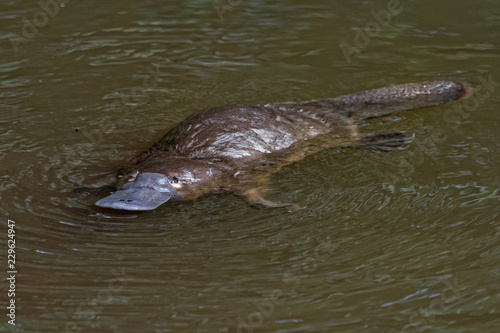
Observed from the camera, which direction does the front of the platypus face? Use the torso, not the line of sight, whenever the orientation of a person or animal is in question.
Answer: facing the viewer and to the left of the viewer
